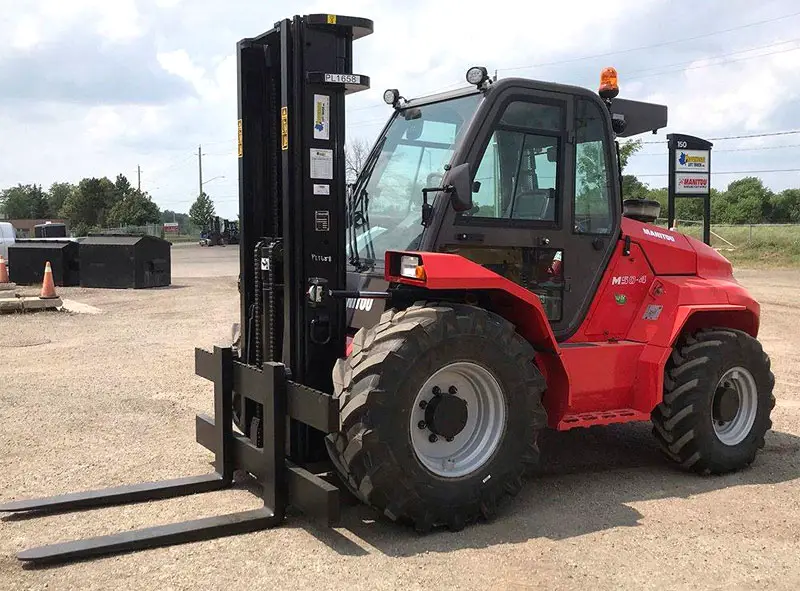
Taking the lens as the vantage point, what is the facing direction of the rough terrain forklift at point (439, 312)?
facing the viewer and to the left of the viewer

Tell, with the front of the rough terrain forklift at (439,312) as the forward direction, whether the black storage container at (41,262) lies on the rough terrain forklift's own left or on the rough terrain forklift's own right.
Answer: on the rough terrain forklift's own right

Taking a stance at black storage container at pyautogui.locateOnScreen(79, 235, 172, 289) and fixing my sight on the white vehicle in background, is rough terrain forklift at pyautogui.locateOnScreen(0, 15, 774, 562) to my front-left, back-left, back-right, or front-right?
back-left

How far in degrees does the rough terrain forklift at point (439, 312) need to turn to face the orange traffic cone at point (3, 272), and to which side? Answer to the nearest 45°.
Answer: approximately 90° to its right

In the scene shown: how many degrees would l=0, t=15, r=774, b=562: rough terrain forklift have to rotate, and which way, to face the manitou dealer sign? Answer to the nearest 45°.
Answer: approximately 180°
